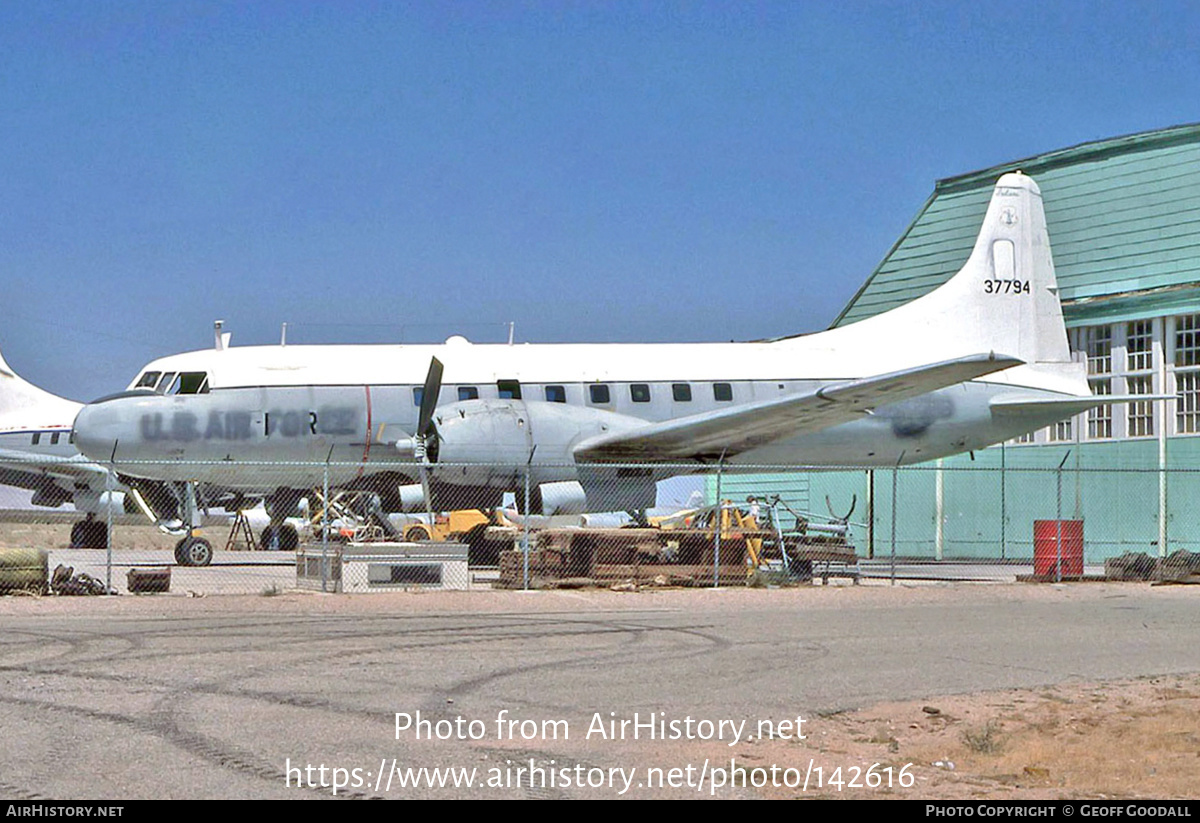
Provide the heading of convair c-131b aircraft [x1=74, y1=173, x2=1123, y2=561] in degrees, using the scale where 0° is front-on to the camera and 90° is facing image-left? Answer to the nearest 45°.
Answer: approximately 90°

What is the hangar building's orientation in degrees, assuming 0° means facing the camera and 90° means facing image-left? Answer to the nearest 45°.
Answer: approximately 45°

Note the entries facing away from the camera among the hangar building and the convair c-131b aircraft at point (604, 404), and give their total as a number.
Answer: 0

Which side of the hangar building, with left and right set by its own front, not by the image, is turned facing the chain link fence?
front

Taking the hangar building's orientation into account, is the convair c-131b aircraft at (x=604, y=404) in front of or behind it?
in front
